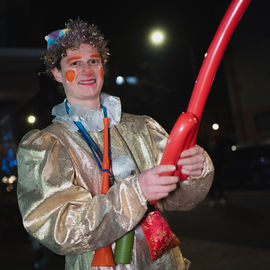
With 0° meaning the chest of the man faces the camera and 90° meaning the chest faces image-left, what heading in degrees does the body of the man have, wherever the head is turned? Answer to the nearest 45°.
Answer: approximately 315°
